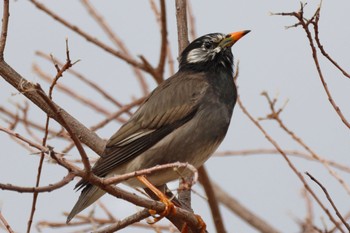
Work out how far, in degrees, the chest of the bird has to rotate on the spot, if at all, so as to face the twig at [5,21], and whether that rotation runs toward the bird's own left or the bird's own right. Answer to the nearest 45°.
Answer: approximately 135° to the bird's own right

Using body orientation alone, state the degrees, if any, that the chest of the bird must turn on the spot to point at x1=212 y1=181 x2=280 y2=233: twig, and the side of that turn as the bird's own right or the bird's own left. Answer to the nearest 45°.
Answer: approximately 90° to the bird's own left

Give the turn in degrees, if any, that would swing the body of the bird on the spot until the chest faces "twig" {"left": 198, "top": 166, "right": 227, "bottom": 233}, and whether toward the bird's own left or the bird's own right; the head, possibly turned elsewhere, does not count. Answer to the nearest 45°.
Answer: approximately 90° to the bird's own left

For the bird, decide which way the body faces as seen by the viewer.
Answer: to the viewer's right
